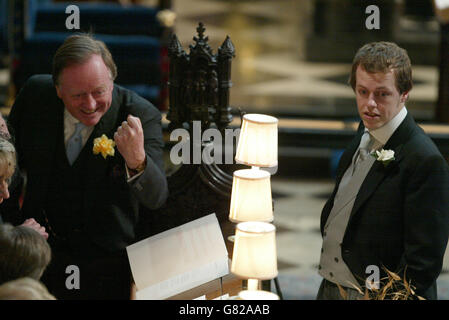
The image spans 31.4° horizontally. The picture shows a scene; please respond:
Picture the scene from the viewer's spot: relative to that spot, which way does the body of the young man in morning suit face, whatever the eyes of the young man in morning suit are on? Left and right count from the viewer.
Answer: facing the viewer and to the left of the viewer

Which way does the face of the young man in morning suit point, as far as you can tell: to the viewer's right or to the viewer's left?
to the viewer's left

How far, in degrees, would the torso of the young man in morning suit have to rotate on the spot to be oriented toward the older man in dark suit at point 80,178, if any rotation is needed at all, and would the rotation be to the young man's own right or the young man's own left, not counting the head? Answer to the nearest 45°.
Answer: approximately 45° to the young man's own right
